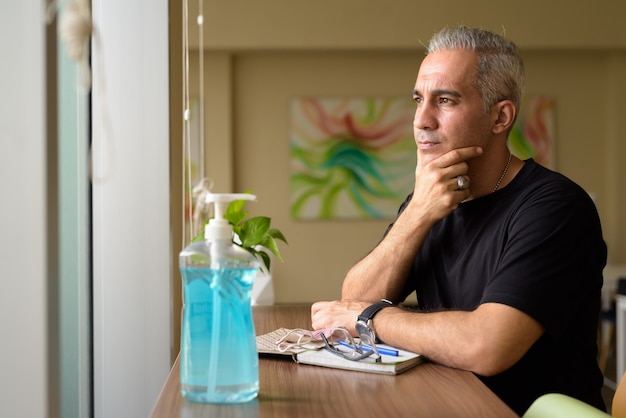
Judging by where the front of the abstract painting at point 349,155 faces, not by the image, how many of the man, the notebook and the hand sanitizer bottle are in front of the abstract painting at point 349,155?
3

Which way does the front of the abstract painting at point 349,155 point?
toward the camera

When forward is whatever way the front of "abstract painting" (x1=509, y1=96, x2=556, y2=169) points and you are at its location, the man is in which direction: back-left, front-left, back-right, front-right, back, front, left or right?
front

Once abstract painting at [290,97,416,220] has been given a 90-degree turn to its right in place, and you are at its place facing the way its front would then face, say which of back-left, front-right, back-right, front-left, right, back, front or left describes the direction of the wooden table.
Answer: left

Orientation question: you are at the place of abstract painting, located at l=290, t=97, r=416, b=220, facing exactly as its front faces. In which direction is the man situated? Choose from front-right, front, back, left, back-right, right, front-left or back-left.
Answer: front

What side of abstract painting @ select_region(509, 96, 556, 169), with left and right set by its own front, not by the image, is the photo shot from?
front

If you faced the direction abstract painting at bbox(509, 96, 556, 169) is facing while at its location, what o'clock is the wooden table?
The wooden table is roughly at 12 o'clock from the abstract painting.

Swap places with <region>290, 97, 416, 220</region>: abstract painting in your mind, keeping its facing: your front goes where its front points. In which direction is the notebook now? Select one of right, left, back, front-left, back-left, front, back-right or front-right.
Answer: front

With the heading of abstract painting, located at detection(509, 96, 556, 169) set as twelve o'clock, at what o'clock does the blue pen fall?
The blue pen is roughly at 12 o'clock from the abstract painting.

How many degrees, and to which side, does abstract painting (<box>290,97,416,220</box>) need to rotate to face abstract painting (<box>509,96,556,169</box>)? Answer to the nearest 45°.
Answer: approximately 90° to its left

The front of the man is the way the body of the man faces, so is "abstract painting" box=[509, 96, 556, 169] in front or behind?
behind

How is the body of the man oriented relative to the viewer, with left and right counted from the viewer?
facing the viewer and to the left of the viewer

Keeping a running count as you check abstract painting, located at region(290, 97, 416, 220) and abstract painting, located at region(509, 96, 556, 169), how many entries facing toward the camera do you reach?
2
